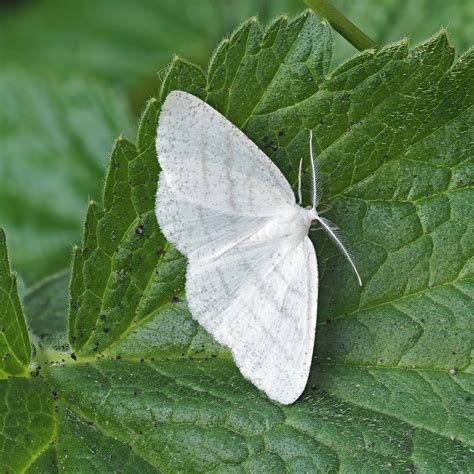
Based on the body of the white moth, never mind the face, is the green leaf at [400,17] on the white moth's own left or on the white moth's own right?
on the white moth's own left

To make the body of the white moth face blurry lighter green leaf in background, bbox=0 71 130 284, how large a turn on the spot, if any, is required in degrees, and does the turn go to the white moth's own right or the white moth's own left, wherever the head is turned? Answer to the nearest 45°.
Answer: approximately 135° to the white moth's own left

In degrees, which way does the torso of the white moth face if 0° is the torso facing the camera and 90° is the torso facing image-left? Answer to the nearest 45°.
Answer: approximately 270°
